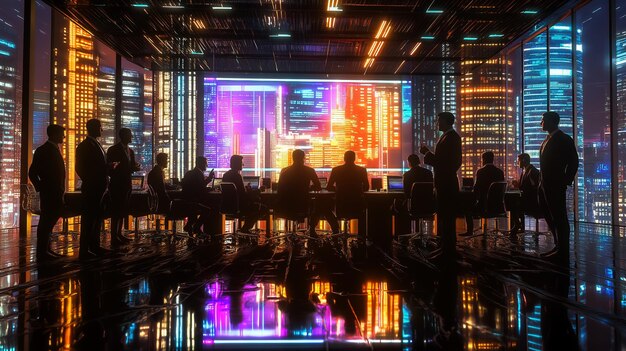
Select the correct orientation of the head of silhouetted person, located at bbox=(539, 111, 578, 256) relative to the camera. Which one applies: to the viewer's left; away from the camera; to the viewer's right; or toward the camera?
to the viewer's left

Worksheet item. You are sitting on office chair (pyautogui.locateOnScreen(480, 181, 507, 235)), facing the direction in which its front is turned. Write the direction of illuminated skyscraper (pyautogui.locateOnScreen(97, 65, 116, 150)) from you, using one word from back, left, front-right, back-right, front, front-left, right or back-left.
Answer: front-left

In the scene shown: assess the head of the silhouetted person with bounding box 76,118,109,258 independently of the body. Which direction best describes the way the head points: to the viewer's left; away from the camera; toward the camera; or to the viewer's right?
to the viewer's right

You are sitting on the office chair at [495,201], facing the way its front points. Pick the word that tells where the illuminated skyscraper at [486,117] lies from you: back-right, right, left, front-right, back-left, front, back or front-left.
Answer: front-right

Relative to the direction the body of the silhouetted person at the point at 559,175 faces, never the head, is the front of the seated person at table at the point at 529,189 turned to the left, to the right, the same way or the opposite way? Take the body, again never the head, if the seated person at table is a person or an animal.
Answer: the same way

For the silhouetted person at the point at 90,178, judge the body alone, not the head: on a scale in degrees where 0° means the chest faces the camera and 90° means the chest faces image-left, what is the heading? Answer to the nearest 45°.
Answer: approximately 315°

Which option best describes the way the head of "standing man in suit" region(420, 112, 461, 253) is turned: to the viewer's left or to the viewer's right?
to the viewer's left

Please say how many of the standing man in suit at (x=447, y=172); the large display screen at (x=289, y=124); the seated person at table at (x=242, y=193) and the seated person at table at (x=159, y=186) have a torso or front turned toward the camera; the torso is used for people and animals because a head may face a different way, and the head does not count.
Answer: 1

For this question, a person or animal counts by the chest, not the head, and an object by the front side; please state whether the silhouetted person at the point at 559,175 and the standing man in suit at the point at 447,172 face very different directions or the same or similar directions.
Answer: same or similar directions

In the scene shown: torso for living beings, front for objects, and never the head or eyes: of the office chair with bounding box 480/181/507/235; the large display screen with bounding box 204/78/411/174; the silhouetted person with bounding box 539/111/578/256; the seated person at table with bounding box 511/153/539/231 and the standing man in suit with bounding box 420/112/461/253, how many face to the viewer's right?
0

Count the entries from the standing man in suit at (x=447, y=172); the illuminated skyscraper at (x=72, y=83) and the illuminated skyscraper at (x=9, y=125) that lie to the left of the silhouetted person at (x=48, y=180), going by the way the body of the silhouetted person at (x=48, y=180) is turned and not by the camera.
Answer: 2
